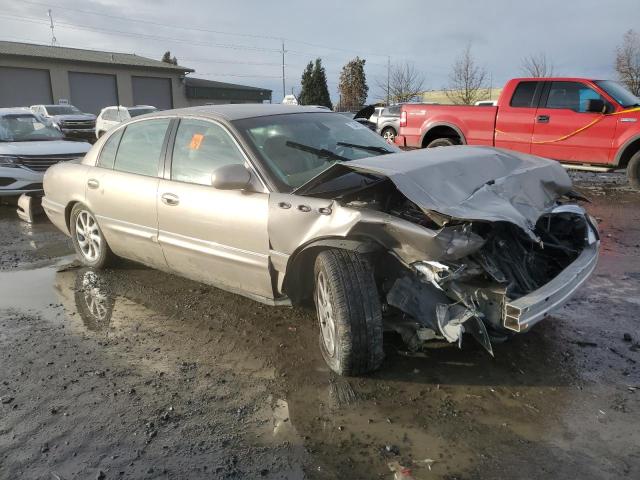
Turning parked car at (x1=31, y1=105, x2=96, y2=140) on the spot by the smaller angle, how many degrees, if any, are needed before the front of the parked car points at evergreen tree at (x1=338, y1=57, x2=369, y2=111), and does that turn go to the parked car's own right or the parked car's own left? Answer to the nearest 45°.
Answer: approximately 90° to the parked car's own left

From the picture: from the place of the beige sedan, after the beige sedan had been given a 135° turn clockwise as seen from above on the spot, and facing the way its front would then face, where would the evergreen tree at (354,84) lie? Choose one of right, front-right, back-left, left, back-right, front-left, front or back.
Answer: right

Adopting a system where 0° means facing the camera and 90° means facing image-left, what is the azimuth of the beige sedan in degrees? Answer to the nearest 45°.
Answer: approximately 315°

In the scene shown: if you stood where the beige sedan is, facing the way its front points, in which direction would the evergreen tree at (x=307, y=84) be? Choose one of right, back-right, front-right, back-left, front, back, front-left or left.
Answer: back-left

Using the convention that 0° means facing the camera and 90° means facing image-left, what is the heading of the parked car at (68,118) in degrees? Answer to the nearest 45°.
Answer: approximately 315°

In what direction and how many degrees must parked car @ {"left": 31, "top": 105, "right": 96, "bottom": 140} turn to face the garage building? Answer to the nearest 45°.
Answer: approximately 135° to its left
